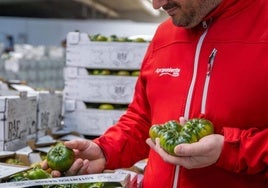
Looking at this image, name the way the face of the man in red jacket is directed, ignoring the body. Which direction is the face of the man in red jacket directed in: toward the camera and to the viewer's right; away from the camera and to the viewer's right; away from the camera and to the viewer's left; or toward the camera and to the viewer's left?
toward the camera and to the viewer's left

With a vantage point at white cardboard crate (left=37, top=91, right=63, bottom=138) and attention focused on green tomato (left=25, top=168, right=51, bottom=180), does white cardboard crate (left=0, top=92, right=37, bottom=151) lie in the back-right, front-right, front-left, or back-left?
front-right

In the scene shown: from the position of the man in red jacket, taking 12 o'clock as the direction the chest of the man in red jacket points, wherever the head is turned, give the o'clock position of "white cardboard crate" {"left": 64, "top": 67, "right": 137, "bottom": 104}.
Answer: The white cardboard crate is roughly at 4 o'clock from the man in red jacket.

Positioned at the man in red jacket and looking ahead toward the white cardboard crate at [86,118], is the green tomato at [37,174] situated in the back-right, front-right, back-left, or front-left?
front-left

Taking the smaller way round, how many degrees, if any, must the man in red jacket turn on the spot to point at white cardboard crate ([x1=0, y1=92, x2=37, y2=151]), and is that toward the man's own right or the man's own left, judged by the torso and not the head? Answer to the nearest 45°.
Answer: approximately 90° to the man's own right

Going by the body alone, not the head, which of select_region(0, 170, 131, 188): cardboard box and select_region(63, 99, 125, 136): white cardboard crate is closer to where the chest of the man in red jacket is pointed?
the cardboard box

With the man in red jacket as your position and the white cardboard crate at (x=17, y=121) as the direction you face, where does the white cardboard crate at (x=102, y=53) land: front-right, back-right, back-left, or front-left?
front-right

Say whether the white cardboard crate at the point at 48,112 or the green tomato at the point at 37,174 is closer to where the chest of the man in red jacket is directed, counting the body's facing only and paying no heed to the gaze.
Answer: the green tomato

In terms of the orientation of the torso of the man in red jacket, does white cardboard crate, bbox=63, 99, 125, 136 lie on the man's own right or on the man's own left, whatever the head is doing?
on the man's own right

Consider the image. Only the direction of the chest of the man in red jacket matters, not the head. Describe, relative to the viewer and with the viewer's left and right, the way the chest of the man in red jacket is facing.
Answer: facing the viewer and to the left of the viewer

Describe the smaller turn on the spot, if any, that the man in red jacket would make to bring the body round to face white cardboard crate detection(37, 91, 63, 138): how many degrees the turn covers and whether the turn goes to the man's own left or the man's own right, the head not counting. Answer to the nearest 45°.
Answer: approximately 90° to the man's own right
